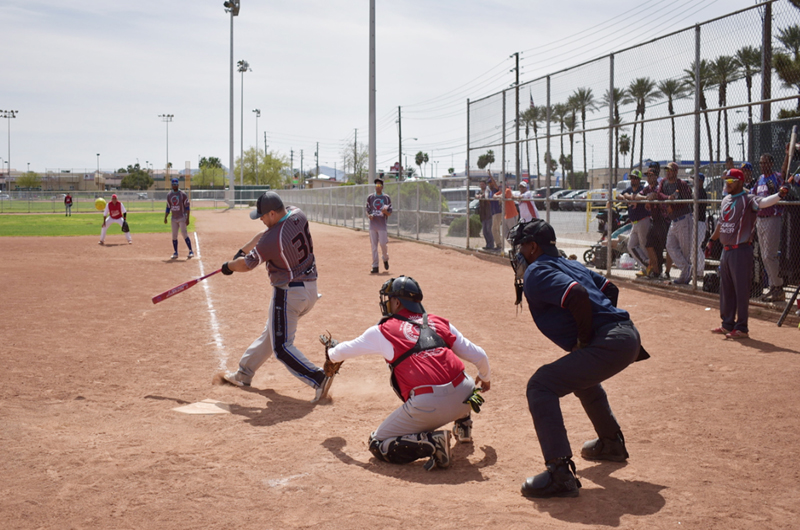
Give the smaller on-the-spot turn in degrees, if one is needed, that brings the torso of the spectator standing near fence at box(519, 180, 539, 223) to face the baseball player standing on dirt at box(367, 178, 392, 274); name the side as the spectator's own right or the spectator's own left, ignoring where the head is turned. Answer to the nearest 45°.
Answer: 0° — they already face them

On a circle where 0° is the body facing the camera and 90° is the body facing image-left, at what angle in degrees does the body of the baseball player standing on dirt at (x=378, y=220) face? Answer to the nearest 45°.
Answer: approximately 0°

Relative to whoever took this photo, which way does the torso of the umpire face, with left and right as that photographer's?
facing to the left of the viewer

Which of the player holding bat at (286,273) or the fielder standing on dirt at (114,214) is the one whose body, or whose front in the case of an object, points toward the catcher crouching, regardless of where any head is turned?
the fielder standing on dirt

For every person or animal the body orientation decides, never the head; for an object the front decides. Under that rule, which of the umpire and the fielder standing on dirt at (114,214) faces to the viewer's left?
the umpire
